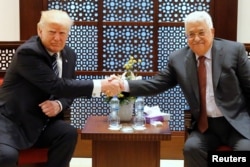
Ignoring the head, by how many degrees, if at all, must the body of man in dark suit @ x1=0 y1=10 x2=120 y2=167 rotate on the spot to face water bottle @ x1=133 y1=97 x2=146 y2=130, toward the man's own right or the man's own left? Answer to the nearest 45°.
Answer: approximately 45° to the man's own left

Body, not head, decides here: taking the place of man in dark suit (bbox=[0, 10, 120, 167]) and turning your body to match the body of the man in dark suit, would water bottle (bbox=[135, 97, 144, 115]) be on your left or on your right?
on your left

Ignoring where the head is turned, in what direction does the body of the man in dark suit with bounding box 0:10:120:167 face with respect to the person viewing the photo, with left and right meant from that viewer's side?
facing the viewer and to the right of the viewer

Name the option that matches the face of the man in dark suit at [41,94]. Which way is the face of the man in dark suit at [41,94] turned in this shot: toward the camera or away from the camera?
toward the camera

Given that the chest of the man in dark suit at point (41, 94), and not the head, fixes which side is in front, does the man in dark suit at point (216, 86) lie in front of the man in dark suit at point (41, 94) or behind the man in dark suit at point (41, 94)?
in front
